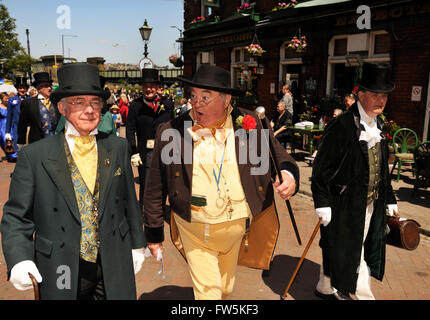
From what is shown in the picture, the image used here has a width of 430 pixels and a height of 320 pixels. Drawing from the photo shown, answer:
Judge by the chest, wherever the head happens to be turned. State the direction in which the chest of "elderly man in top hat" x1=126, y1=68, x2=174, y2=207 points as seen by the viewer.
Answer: toward the camera

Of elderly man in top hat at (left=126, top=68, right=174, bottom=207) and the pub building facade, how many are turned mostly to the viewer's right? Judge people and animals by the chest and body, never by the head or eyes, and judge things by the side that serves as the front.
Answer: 0

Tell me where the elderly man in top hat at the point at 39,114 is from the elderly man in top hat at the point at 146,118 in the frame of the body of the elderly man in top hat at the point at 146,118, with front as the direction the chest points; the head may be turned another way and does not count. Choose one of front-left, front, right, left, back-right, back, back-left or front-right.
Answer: back-right

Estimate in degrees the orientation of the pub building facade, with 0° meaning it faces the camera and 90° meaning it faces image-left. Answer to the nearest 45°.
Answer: approximately 45°

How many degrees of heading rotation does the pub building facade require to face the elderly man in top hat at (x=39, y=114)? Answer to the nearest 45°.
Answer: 0° — it already faces them

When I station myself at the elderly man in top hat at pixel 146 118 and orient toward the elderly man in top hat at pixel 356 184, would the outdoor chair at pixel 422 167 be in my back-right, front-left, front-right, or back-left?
front-left

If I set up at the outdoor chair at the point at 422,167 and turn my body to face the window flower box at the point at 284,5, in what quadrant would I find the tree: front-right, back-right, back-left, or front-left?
front-left

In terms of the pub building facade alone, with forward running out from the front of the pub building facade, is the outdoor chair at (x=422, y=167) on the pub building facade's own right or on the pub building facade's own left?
on the pub building facade's own left

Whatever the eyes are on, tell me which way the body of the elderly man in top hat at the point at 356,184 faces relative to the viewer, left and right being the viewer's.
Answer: facing the viewer and to the right of the viewer
